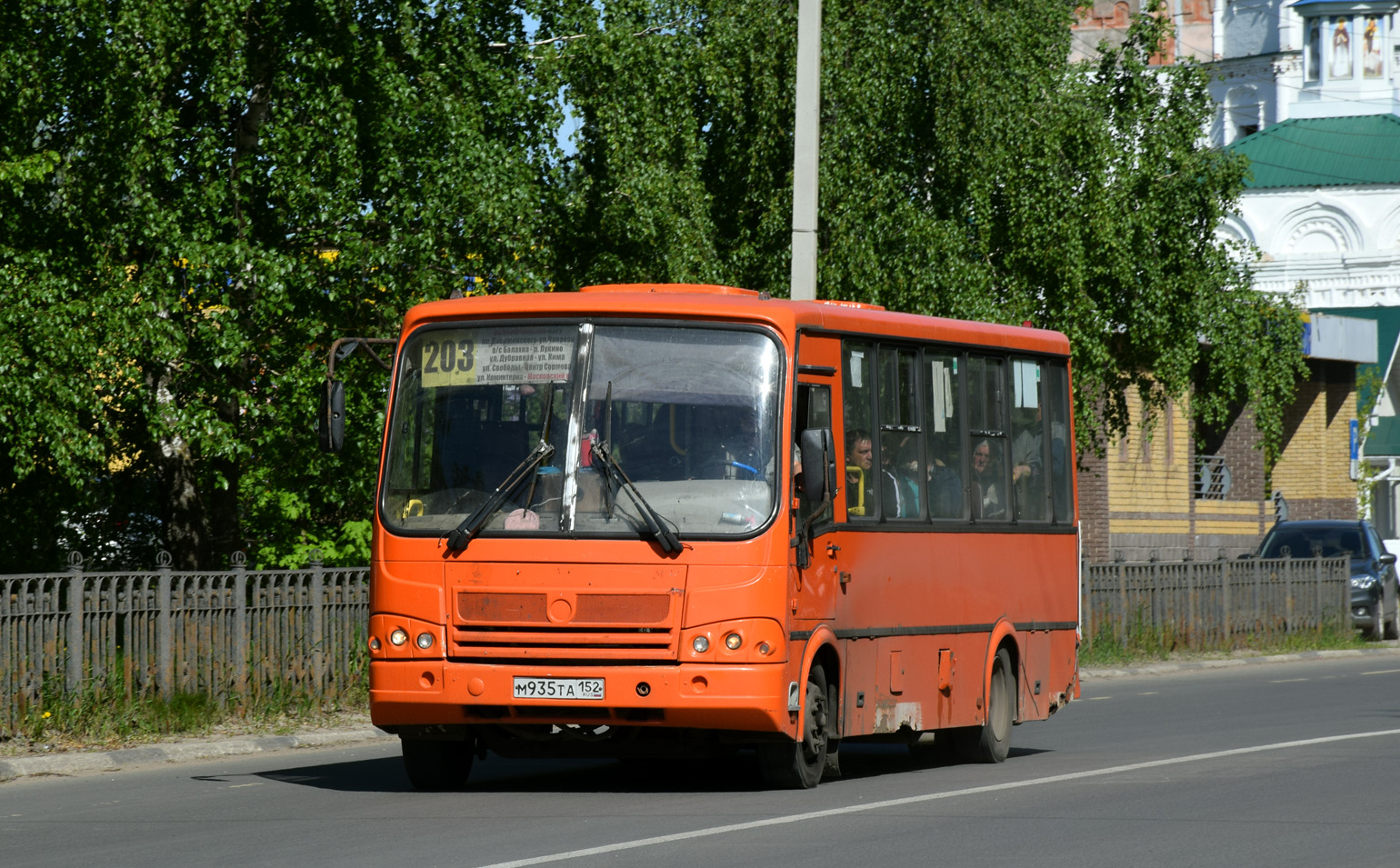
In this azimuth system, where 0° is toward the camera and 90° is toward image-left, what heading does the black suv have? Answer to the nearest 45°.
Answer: approximately 0°

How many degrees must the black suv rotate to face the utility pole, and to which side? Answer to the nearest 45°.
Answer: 0° — it already faces it

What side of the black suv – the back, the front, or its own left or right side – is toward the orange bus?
front

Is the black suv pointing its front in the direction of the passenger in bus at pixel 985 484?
yes

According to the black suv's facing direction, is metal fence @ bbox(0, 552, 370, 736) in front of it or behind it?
in front

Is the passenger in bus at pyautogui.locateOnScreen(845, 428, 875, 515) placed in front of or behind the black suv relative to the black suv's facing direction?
in front

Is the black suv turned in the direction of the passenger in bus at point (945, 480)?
yes

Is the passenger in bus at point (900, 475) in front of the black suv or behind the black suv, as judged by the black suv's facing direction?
in front
